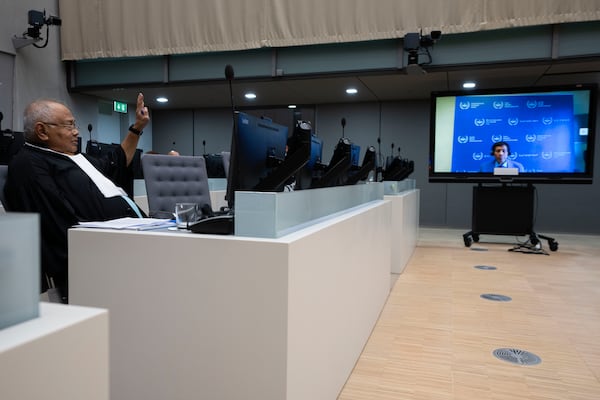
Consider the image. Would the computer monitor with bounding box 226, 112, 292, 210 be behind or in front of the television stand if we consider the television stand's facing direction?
in front

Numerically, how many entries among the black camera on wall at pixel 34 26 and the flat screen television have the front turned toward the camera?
1

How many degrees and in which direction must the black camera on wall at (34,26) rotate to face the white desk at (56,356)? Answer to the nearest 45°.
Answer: approximately 90° to its right

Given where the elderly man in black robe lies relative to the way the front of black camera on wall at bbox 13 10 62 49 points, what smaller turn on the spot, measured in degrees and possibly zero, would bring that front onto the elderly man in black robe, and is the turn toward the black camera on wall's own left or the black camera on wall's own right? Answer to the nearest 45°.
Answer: approximately 90° to the black camera on wall's own right

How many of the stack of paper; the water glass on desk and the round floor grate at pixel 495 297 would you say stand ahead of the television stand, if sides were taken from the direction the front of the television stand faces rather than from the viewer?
3

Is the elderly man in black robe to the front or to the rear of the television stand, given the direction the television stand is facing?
to the front

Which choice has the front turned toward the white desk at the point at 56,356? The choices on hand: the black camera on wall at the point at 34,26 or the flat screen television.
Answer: the flat screen television

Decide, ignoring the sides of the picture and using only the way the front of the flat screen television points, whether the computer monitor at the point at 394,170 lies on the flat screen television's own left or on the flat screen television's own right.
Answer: on the flat screen television's own right

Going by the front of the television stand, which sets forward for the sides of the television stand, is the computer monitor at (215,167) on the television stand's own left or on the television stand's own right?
on the television stand's own right

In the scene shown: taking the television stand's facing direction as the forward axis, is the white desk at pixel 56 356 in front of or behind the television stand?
in front

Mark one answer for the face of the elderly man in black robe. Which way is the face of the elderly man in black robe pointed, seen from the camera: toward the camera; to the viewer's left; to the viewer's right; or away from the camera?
to the viewer's right

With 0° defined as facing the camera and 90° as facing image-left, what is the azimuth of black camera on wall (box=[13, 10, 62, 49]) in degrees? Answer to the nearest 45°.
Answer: approximately 270°

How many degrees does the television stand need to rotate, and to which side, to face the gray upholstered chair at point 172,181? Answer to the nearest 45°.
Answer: approximately 45° to its right

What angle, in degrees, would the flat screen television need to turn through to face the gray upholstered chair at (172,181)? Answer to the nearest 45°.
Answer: approximately 45° to its right
